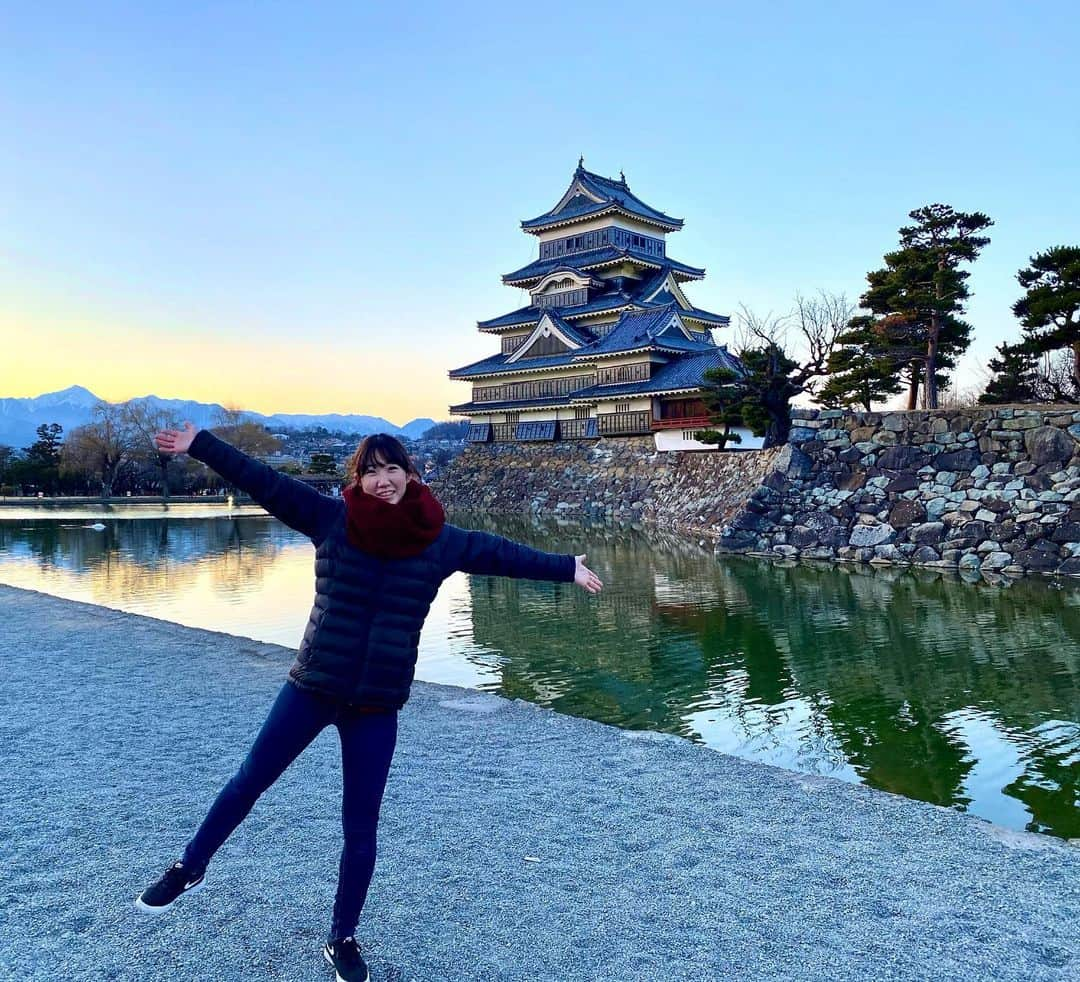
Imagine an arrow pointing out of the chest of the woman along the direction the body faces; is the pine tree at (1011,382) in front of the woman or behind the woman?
behind

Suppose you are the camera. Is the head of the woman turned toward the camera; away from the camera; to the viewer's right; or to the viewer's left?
toward the camera

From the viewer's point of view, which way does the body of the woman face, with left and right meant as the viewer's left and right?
facing the viewer

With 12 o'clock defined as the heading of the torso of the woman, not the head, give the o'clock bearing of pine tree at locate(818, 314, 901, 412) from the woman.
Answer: The pine tree is roughly at 7 o'clock from the woman.

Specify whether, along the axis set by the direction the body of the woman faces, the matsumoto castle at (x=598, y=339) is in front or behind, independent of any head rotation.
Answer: behind

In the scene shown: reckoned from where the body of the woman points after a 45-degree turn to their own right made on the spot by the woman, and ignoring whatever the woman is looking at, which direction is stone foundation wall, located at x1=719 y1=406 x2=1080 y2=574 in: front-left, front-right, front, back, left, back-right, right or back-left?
back

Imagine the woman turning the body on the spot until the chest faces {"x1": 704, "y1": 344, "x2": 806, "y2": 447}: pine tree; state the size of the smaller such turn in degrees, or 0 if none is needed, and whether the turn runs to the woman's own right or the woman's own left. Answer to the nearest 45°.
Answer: approximately 135° to the woman's own left
